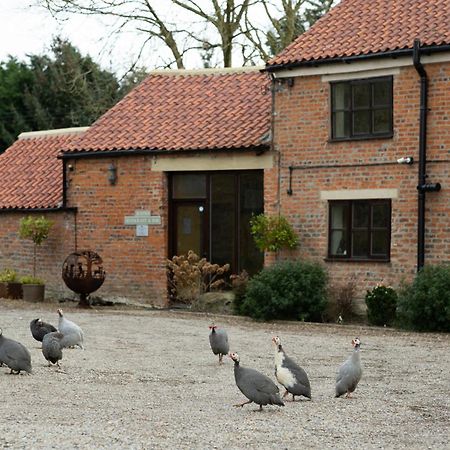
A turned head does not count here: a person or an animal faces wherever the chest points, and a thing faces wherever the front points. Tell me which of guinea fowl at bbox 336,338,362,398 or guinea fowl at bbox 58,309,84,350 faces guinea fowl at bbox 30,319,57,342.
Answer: guinea fowl at bbox 58,309,84,350

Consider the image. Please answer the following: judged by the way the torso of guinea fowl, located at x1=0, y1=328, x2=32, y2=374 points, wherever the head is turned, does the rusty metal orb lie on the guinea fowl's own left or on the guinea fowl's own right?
on the guinea fowl's own right

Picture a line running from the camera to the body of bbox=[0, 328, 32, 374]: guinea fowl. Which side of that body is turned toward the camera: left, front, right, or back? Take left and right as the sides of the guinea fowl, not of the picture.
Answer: left

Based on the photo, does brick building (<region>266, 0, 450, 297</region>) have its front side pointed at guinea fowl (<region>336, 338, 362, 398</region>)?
yes

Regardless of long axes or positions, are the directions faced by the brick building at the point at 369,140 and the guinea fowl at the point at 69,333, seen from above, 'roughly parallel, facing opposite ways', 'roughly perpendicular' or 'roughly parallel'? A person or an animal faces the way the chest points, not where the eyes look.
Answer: roughly perpendicular

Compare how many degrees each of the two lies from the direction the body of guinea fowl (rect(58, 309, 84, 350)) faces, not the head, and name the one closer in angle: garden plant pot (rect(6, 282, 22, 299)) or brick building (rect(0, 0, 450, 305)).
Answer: the garden plant pot
